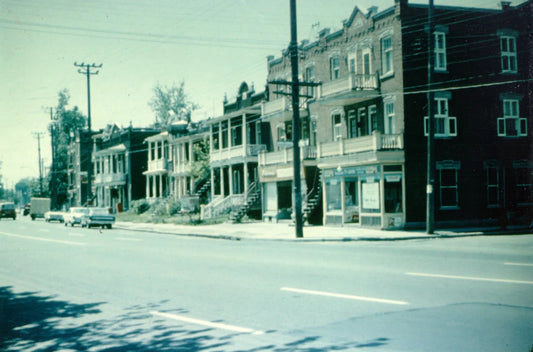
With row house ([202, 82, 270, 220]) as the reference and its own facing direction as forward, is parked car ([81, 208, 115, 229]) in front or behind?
in front

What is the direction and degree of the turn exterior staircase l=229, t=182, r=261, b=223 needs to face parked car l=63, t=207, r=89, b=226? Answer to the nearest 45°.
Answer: approximately 45° to its right

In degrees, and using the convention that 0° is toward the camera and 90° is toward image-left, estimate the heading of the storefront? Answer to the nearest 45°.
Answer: approximately 45°

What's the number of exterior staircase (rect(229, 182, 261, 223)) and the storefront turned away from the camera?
0

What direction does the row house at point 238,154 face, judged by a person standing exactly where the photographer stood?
facing the viewer and to the left of the viewer

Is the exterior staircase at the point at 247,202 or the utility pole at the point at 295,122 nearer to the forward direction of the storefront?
the utility pole

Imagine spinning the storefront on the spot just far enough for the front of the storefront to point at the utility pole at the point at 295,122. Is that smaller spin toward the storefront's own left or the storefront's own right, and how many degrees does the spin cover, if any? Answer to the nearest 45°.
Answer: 0° — it already faces it

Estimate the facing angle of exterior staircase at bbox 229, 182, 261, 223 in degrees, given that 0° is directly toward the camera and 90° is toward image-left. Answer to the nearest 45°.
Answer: approximately 45°

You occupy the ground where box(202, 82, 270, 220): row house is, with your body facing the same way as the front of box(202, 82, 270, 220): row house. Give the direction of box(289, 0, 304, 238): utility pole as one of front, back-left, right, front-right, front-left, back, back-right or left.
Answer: front-left

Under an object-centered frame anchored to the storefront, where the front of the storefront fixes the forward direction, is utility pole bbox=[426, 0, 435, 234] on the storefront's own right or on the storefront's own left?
on the storefront's own left
